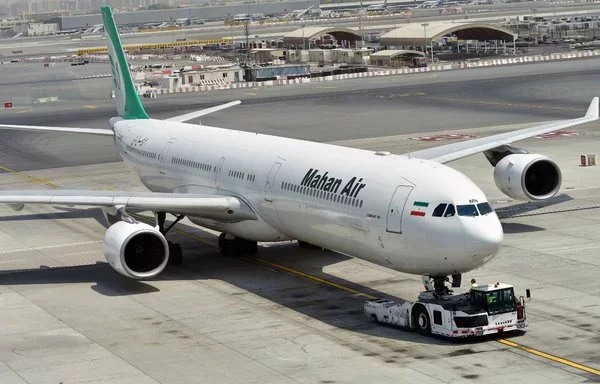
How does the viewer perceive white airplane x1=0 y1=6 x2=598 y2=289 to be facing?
facing the viewer and to the right of the viewer
